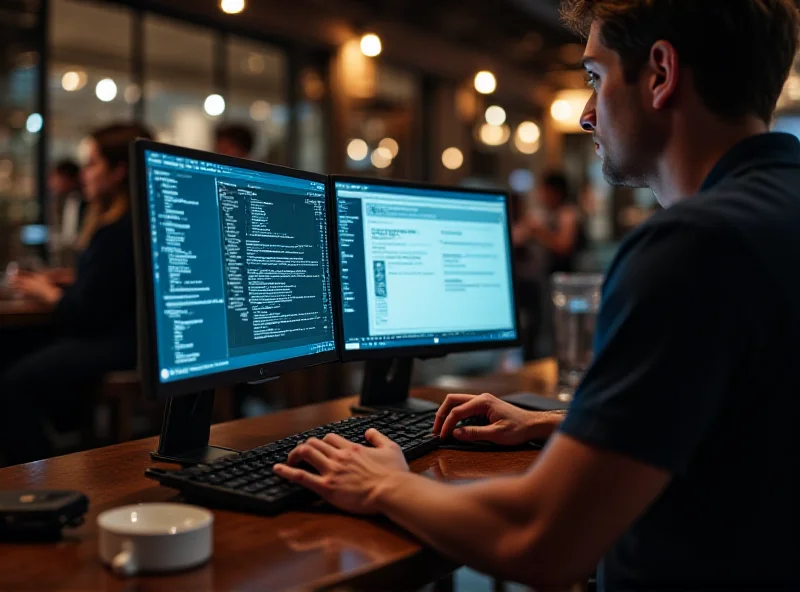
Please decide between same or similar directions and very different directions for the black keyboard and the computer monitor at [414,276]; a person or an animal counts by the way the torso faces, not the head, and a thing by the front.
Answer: same or similar directions

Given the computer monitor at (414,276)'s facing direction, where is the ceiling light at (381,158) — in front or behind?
behind

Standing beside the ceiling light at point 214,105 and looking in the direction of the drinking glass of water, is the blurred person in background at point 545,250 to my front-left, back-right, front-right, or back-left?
front-left

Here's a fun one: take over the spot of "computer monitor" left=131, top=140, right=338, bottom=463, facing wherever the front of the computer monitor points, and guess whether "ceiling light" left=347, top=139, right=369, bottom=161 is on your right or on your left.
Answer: on your left

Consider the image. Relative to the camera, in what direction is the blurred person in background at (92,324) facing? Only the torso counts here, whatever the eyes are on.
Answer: to the viewer's left

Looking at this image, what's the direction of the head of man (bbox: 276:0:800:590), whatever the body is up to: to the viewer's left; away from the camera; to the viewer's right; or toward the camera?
to the viewer's left

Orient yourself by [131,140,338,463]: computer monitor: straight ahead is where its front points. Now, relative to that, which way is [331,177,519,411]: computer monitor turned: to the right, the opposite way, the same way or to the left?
the same way

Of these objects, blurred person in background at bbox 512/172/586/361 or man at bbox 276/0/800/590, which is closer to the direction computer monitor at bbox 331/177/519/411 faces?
the man

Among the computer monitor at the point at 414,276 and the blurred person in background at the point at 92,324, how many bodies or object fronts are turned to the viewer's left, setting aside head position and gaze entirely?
1

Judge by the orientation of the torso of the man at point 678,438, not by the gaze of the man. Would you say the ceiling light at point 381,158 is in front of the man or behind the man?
in front

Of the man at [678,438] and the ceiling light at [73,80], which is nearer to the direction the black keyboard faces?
the man

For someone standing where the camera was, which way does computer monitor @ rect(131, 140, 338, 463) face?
facing the viewer and to the right of the viewer

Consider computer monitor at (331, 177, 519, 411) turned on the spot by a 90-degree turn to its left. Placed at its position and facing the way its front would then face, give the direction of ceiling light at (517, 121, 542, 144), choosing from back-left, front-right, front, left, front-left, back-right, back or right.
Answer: front-left

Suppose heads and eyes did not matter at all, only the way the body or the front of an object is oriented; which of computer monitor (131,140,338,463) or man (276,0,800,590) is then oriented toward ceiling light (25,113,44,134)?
the man

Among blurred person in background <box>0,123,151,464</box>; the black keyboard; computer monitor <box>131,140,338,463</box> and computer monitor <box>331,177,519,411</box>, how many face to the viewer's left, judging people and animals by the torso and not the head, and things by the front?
1

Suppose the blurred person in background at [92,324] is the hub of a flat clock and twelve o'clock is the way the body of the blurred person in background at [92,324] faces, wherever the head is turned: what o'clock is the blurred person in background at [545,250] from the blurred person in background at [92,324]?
the blurred person in background at [545,250] is roughly at 5 o'clock from the blurred person in background at [92,324].

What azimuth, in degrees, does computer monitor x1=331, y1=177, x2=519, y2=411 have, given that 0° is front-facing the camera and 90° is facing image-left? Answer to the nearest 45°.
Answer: approximately 315°

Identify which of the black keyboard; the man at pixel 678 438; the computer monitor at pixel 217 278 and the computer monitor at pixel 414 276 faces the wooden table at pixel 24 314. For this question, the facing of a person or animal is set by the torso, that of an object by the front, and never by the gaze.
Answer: the man

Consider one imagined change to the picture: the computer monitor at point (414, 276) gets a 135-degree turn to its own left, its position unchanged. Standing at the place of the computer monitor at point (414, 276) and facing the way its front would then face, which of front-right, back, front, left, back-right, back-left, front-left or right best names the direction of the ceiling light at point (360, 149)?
front

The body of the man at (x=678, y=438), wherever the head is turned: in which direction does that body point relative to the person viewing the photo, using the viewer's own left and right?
facing away from the viewer and to the left of the viewer
